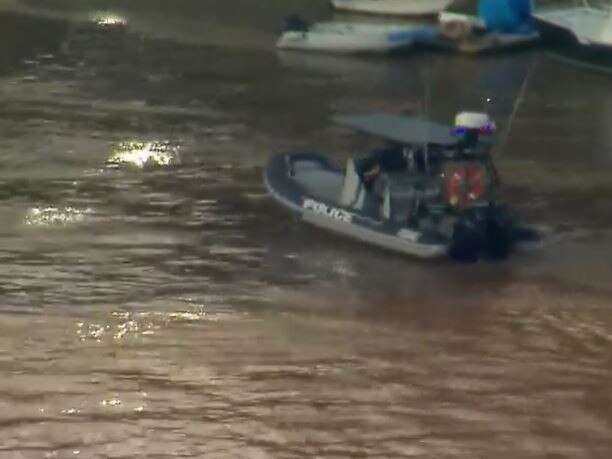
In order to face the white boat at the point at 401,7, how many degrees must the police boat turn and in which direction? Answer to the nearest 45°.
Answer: approximately 45° to its right

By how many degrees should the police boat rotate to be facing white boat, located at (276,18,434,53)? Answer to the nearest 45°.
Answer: approximately 45° to its right

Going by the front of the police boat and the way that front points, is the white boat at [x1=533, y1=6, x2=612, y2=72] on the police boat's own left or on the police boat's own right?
on the police boat's own right
